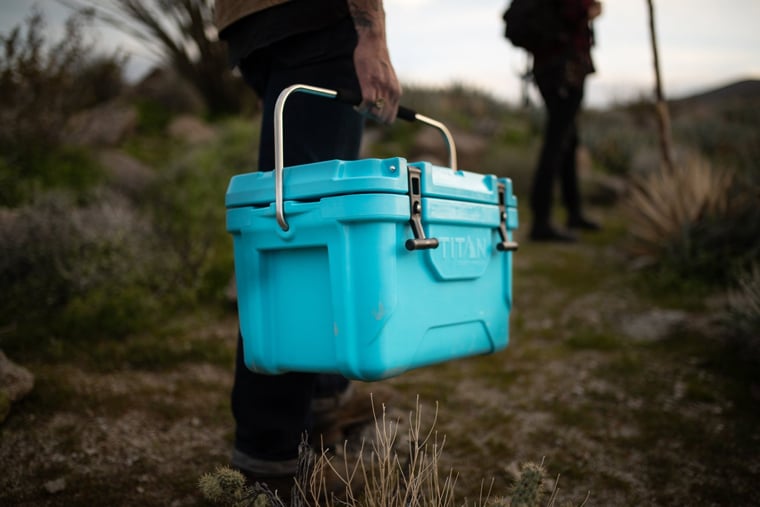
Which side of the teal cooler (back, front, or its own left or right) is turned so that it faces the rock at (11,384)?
back

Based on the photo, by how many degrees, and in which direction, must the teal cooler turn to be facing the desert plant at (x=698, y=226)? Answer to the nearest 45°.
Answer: approximately 90° to its left

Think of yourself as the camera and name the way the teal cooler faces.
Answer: facing the viewer and to the right of the viewer

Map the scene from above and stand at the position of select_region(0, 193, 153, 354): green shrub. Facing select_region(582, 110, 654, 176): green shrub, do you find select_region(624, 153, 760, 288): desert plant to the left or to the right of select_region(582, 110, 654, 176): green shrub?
right

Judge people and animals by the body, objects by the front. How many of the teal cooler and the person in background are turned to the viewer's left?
0
